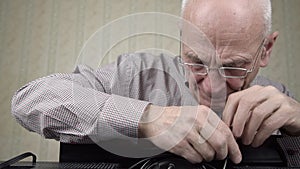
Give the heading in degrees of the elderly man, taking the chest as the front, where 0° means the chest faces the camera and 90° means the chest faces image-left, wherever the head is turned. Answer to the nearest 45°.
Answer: approximately 0°
